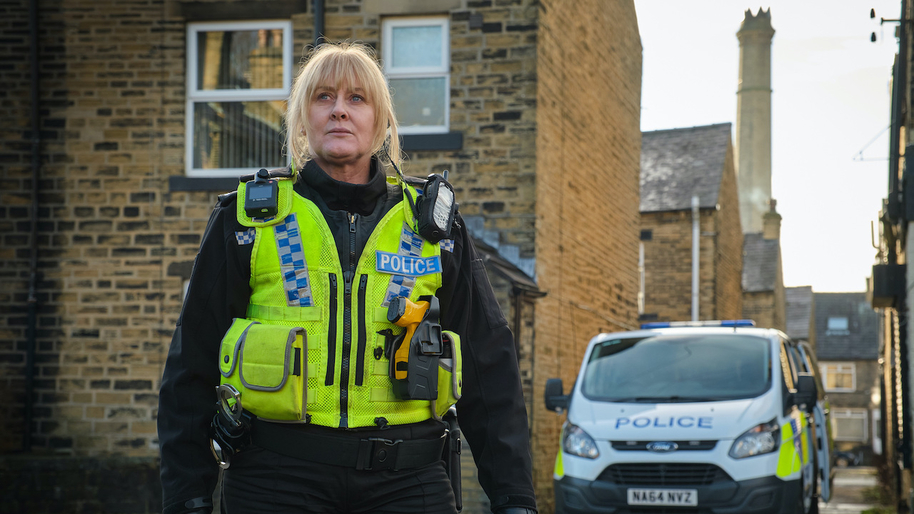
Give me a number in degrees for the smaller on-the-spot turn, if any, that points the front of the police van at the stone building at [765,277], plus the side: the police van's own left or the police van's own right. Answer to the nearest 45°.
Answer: approximately 180°

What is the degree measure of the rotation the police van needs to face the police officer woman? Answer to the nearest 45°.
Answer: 0° — it already faces them

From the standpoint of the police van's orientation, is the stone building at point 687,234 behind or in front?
behind

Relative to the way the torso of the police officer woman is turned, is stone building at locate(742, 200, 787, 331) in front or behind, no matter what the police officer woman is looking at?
behind

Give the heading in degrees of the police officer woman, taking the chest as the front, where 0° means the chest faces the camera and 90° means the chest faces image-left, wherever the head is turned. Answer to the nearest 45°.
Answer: approximately 0°

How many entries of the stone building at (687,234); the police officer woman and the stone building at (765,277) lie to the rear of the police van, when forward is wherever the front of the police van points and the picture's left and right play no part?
2

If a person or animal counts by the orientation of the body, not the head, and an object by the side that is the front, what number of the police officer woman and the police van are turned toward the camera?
2

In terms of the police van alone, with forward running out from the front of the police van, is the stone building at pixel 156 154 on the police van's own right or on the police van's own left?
on the police van's own right
